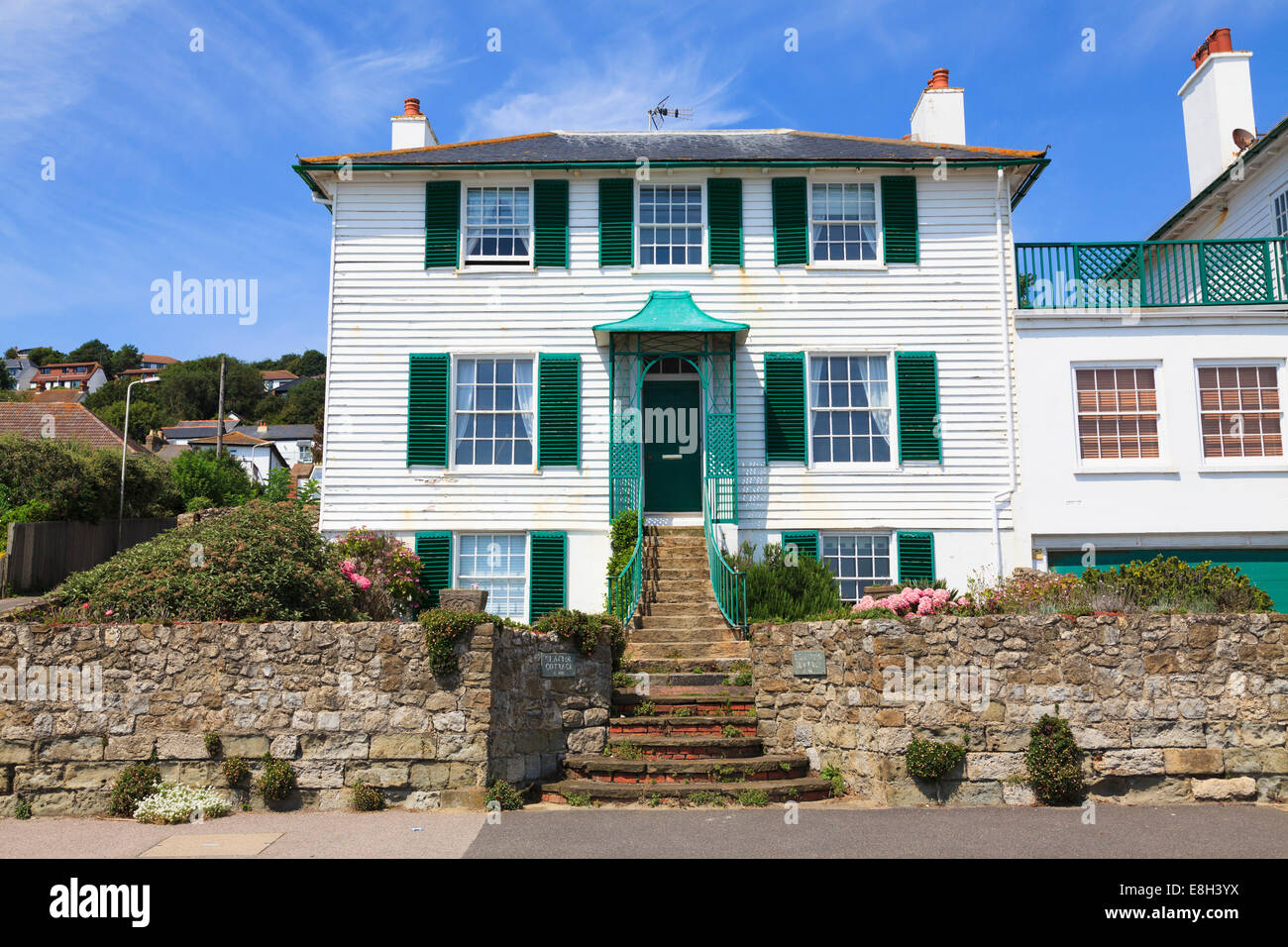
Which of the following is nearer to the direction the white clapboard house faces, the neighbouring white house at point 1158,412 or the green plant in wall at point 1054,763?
the green plant in wall

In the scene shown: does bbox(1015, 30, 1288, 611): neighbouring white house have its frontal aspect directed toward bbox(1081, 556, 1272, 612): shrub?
yes

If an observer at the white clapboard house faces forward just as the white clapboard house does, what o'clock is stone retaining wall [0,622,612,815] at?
The stone retaining wall is roughly at 1 o'clock from the white clapboard house.

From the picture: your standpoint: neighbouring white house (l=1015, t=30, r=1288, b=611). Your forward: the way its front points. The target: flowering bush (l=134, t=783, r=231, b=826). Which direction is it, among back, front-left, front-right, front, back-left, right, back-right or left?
front-right

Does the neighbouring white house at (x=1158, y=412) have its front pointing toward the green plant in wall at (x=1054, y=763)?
yes

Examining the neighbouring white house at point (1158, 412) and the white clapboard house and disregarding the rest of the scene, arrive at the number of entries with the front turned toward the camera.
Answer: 2

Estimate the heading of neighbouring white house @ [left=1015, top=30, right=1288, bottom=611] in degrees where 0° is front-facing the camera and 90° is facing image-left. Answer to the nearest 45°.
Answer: approximately 0°

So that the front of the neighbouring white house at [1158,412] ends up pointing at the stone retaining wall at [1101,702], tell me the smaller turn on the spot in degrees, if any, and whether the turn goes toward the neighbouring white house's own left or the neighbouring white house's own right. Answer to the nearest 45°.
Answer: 0° — it already faces it

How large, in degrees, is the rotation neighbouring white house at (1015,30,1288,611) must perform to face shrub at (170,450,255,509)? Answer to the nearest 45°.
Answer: approximately 90° to its right

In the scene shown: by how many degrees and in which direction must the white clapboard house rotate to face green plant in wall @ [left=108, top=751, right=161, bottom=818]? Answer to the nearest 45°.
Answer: approximately 45° to its right

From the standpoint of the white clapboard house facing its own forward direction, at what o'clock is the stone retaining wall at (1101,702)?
The stone retaining wall is roughly at 11 o'clock from the white clapboard house.
